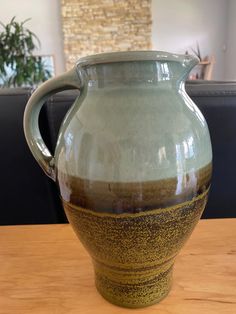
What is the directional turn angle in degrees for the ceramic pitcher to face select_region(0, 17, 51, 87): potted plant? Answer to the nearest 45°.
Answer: approximately 90° to its left

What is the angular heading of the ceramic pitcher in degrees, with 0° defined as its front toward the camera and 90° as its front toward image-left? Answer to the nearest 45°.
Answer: approximately 270°
